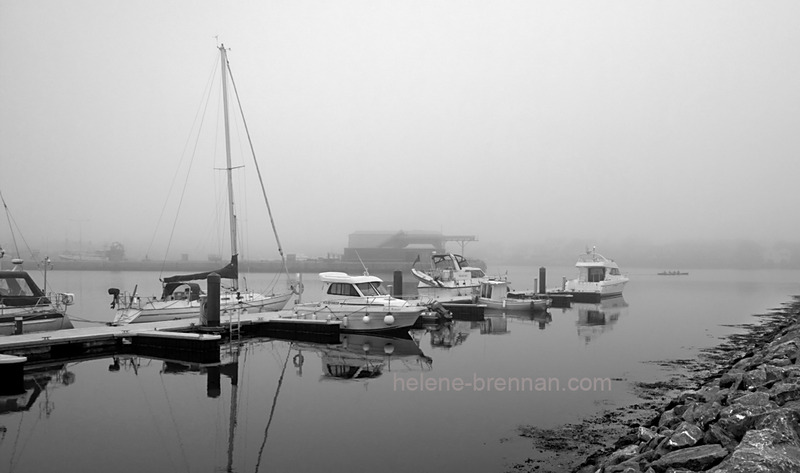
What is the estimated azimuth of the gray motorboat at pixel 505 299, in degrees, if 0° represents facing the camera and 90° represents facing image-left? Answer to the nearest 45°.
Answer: approximately 270°

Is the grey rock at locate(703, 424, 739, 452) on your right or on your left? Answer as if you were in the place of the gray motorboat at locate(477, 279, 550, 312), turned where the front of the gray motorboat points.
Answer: on your right

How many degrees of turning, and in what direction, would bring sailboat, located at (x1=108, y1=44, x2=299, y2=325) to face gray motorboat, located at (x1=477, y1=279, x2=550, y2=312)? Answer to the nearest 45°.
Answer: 0° — it already faces it

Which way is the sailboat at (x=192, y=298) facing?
to the viewer's right

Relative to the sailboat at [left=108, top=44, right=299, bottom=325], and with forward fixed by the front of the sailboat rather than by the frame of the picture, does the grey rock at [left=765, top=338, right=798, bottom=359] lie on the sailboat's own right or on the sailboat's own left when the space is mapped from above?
on the sailboat's own right

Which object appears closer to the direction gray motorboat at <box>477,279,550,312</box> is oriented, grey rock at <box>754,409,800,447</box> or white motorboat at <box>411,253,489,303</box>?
the grey rock
